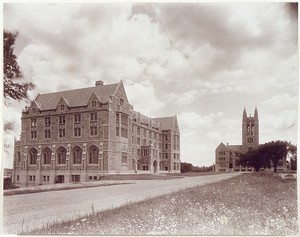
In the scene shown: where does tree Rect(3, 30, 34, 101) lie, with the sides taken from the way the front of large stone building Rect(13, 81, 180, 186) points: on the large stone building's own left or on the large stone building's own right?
on the large stone building's own right
